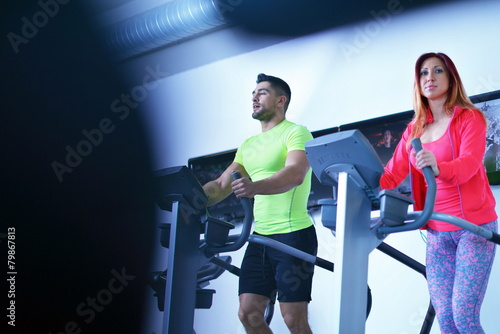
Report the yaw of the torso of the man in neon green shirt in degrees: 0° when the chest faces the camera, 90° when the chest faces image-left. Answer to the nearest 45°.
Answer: approximately 45°

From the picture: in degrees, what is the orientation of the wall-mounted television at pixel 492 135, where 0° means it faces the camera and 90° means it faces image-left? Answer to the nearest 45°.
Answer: approximately 45°

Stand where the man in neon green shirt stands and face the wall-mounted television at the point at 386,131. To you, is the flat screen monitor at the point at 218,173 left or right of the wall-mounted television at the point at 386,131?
left

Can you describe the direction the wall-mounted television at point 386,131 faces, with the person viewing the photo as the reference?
facing the viewer and to the left of the viewer

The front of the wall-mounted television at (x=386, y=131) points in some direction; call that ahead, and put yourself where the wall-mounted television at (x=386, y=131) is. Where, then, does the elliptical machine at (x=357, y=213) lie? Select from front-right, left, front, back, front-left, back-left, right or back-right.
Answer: front-left

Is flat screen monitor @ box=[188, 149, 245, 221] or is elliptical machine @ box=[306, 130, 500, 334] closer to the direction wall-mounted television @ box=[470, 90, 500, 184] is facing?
the elliptical machine

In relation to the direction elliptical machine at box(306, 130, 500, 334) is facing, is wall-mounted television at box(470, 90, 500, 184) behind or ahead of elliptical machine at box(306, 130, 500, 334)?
behind

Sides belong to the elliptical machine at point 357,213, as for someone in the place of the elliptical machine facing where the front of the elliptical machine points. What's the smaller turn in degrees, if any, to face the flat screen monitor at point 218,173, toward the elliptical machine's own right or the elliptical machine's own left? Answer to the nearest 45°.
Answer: approximately 90° to the elliptical machine's own right

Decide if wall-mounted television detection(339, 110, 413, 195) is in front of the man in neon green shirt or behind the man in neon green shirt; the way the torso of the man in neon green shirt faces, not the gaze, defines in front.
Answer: behind

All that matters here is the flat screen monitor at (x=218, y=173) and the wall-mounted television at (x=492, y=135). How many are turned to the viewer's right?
0
